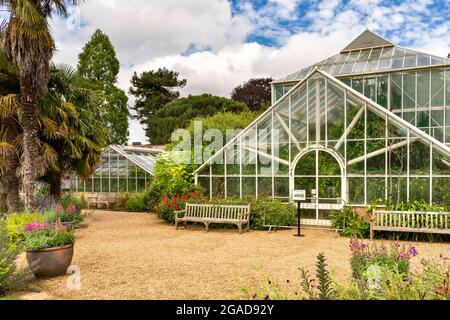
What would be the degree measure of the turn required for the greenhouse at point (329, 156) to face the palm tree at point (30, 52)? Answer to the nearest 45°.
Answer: approximately 45° to its right

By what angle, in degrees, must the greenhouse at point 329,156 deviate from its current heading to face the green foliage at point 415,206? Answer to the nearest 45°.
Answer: approximately 45° to its left

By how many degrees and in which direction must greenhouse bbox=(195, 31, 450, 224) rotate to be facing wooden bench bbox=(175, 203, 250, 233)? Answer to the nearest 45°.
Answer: approximately 90° to its right

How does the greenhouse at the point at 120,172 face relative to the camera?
toward the camera

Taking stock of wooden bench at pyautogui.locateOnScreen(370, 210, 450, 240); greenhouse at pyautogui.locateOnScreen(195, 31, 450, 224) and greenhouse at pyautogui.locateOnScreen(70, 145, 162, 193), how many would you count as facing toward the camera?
3

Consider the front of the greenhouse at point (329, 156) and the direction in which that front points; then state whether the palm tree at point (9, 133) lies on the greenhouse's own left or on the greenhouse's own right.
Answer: on the greenhouse's own right

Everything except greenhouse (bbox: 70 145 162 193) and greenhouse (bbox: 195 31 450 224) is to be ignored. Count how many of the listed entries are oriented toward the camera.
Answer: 2

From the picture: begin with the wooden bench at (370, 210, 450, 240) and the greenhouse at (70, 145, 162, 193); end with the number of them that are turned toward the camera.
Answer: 2

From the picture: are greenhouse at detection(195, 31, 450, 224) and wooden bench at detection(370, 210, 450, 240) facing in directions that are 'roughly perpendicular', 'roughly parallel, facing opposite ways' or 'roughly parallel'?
roughly parallel

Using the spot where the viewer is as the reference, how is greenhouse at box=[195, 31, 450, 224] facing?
facing the viewer

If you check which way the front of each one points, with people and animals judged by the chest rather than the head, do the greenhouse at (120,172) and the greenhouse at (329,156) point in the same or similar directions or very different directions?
same or similar directions
